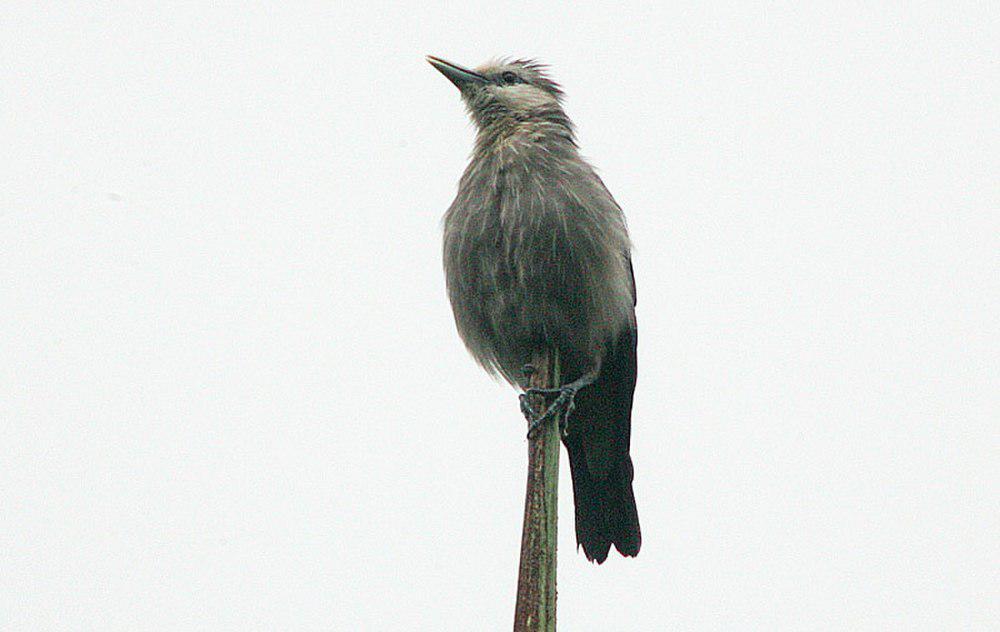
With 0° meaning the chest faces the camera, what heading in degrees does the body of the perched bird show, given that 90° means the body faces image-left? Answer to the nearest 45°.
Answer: approximately 45°
